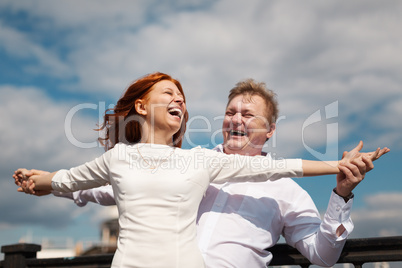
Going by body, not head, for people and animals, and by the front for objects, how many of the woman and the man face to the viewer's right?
0

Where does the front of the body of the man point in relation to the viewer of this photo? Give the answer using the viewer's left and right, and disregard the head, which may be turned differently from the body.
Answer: facing the viewer and to the left of the viewer

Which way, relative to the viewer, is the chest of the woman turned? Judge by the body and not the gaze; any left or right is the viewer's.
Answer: facing the viewer

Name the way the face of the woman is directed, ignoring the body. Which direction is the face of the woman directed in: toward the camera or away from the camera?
toward the camera

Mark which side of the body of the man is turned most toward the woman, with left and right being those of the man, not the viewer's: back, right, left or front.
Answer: front
